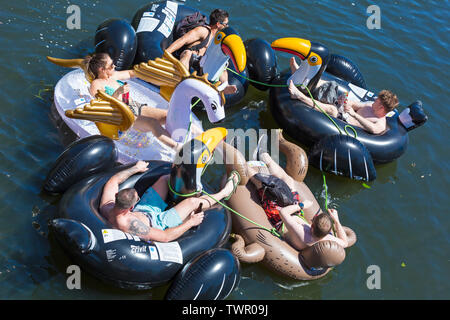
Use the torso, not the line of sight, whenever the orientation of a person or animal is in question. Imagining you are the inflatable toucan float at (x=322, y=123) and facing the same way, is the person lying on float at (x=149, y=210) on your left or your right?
on your left

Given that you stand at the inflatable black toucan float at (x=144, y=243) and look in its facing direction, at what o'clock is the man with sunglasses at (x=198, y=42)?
The man with sunglasses is roughly at 11 o'clock from the inflatable black toucan float.

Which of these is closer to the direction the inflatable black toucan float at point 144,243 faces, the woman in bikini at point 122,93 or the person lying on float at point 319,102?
the person lying on float

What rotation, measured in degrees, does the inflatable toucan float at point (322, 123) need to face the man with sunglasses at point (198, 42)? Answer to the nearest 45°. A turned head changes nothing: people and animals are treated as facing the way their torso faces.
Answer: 0° — it already faces them

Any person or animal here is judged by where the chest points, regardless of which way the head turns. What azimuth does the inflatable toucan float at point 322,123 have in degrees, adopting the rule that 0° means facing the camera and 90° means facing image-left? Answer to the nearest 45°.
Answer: approximately 90°

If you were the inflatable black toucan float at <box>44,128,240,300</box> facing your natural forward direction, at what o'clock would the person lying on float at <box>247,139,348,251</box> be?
The person lying on float is roughly at 1 o'clock from the inflatable black toucan float.

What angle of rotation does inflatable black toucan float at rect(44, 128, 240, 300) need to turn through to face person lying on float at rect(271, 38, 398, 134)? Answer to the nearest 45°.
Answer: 0° — it already faces them

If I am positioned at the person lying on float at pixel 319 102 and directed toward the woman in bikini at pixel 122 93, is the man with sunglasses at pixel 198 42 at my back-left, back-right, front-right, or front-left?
front-right

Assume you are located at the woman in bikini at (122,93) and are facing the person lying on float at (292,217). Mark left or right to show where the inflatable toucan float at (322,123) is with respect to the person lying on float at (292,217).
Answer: left

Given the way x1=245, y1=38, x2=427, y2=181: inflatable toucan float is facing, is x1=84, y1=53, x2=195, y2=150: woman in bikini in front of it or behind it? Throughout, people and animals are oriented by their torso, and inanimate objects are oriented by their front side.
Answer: in front

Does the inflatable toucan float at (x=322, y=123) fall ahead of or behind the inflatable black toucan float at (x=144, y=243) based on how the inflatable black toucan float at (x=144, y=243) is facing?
ahead
